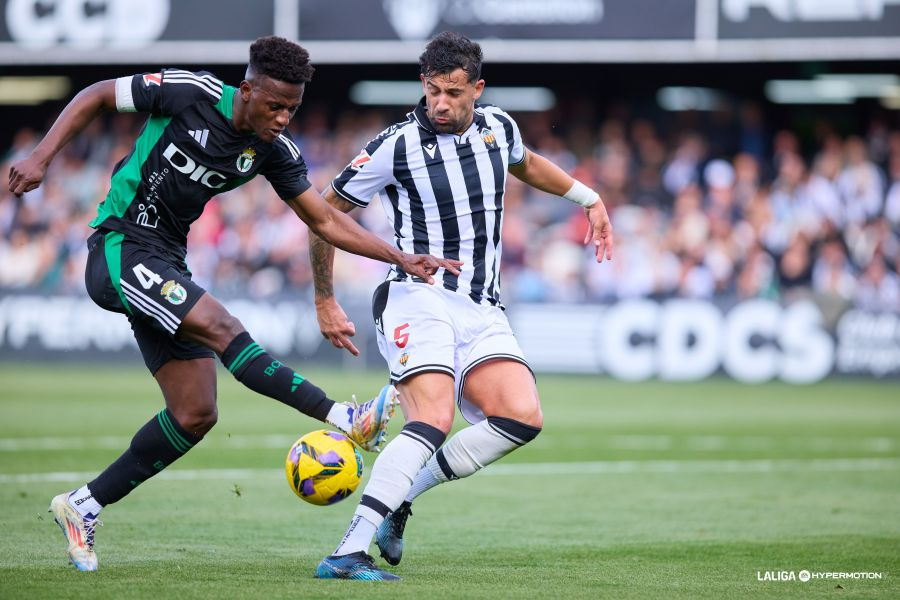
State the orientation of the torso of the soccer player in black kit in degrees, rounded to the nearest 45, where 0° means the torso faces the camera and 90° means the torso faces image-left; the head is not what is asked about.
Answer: approximately 315°

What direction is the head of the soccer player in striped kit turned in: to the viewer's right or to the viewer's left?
to the viewer's left

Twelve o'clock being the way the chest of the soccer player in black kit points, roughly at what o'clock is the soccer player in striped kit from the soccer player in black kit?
The soccer player in striped kit is roughly at 10 o'clock from the soccer player in black kit.
